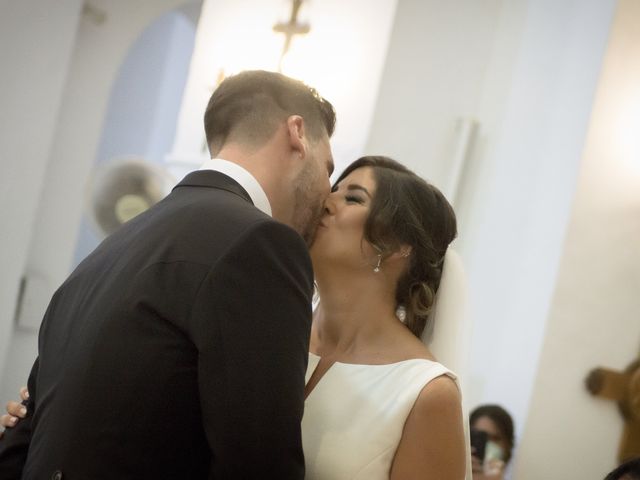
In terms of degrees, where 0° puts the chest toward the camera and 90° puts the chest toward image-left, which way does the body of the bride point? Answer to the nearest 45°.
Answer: approximately 45°

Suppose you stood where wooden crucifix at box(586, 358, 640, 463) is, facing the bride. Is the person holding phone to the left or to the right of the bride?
right

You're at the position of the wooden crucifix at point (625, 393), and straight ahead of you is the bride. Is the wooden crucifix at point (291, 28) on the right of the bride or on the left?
right

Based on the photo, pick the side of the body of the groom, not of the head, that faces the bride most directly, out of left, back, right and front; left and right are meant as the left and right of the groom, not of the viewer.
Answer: front

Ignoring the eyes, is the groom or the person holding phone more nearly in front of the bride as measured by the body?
the groom

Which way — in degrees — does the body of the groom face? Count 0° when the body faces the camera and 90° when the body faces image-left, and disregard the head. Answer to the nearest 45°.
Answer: approximately 225°

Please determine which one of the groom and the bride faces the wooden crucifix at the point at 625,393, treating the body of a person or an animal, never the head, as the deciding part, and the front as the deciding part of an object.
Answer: the groom

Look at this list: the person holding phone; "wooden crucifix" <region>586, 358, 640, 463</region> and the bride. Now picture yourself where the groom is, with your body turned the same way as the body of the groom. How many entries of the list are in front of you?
3

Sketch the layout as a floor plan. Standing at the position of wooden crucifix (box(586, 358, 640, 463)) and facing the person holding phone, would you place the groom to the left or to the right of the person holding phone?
left

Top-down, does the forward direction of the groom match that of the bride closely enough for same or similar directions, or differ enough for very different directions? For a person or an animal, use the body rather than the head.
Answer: very different directions

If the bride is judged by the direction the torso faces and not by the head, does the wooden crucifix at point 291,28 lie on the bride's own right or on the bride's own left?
on the bride's own right

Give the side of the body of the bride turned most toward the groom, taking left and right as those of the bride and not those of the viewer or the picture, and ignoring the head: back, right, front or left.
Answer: front

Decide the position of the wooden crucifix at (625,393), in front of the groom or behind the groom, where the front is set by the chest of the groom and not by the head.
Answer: in front

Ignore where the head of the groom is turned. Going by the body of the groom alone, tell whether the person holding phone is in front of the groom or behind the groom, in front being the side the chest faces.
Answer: in front
